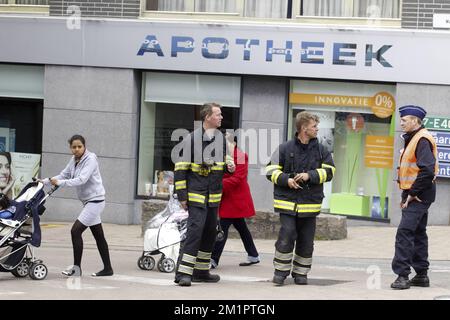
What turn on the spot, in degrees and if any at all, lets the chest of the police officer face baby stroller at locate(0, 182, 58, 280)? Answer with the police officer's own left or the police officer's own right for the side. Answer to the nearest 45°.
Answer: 0° — they already face it

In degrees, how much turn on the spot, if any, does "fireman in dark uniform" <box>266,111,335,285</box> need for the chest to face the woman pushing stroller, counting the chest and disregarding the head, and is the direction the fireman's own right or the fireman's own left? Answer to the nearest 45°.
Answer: approximately 90° to the fireman's own right

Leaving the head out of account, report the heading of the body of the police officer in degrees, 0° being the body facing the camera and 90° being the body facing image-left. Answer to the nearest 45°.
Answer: approximately 90°

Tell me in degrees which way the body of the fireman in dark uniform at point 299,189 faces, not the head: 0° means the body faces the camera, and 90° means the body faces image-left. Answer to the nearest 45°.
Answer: approximately 0°

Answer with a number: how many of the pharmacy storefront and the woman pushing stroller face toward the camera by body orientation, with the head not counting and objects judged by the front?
1

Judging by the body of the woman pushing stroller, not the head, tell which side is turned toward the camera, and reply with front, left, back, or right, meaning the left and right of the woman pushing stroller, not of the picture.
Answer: left

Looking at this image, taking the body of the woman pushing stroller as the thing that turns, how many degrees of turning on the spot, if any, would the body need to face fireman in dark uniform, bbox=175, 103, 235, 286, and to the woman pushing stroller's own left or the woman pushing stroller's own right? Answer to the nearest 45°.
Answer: approximately 135° to the woman pushing stroller's own left

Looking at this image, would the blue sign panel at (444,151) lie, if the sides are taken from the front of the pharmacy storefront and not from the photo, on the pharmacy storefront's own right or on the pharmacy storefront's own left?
on the pharmacy storefront's own left
